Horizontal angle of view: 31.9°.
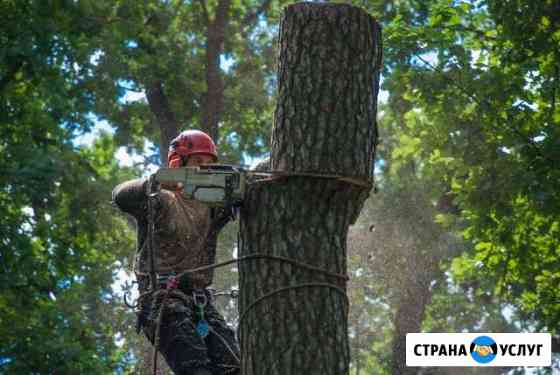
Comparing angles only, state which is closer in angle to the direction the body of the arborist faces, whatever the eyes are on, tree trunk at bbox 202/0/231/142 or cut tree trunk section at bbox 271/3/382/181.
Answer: the cut tree trunk section

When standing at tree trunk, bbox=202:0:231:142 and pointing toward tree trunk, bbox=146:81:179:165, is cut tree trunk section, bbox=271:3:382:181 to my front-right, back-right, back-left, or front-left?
back-left

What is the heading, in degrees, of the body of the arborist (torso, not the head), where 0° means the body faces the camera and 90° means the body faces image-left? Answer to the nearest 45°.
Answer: approximately 315°

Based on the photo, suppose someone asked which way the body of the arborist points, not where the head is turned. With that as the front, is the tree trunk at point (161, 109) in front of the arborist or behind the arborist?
behind

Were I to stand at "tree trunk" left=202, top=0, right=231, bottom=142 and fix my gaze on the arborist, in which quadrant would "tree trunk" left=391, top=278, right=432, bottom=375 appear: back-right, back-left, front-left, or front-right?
back-left

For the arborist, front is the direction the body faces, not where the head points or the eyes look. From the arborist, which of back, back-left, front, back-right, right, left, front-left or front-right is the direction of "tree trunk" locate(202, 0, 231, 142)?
back-left

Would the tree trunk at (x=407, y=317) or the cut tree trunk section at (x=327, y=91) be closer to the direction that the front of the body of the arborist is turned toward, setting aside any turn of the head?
the cut tree trunk section

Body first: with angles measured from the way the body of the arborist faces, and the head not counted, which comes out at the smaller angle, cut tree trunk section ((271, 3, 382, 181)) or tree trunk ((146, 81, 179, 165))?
the cut tree trunk section
